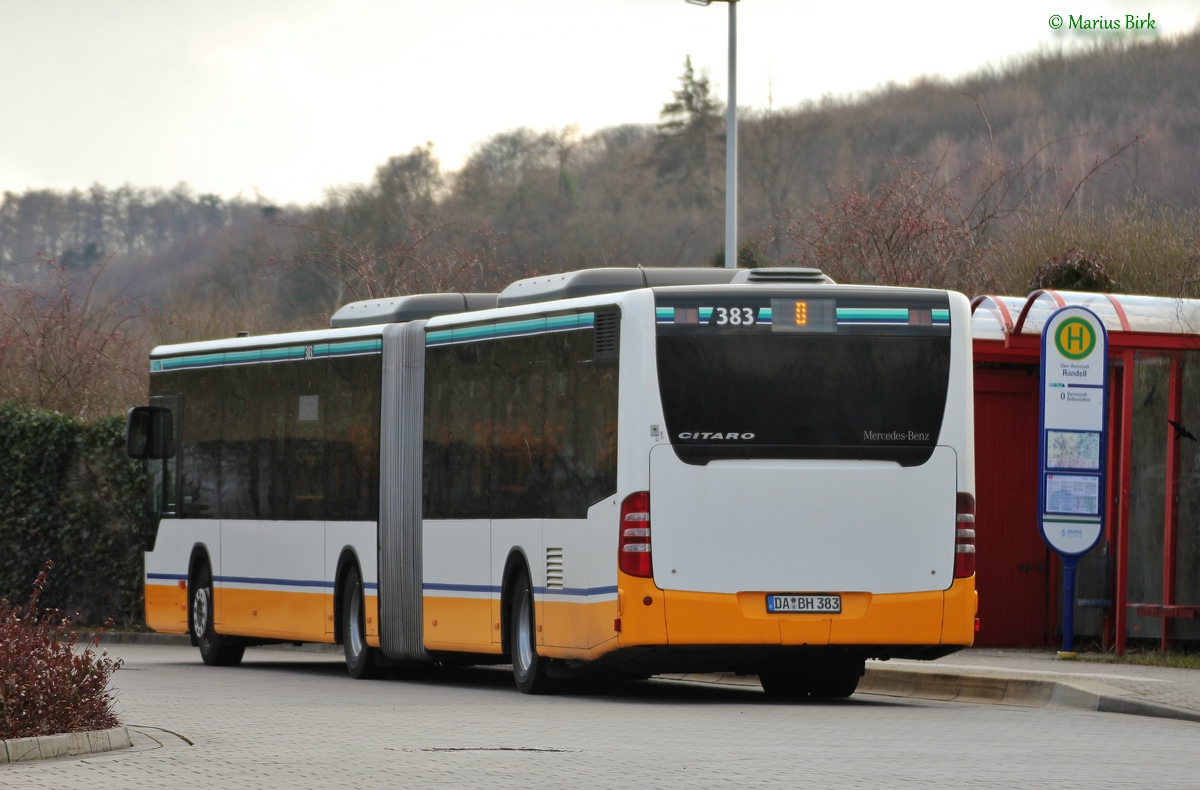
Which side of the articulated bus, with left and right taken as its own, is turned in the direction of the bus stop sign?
right

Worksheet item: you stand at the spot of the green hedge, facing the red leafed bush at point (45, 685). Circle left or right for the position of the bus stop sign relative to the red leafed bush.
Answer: left

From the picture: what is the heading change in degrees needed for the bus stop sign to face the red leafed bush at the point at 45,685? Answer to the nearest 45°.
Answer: approximately 45° to its right

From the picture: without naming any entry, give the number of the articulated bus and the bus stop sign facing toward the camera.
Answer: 1

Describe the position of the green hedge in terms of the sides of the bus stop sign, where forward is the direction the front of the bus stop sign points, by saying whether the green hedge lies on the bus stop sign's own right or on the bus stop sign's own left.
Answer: on the bus stop sign's own right

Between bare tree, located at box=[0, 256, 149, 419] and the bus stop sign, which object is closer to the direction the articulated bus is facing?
the bare tree

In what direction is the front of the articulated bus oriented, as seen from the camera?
facing away from the viewer and to the left of the viewer

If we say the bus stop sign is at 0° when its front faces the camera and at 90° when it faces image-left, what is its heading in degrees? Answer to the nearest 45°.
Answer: approximately 0°

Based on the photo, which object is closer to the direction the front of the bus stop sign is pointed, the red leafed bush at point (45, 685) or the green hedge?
the red leafed bush

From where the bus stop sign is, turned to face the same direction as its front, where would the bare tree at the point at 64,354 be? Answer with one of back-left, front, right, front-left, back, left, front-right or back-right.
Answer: back-right
